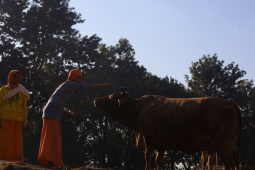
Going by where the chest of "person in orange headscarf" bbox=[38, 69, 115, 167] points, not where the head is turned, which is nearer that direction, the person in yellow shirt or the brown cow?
the brown cow

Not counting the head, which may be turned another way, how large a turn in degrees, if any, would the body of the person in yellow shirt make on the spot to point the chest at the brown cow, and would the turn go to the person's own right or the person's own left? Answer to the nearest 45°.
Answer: approximately 45° to the person's own left

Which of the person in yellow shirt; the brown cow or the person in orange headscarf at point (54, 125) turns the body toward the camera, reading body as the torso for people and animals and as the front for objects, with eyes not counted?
the person in yellow shirt

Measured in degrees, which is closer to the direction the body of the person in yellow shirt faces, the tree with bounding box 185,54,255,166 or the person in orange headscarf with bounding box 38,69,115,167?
the person in orange headscarf

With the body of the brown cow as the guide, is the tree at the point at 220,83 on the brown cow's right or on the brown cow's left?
on the brown cow's right

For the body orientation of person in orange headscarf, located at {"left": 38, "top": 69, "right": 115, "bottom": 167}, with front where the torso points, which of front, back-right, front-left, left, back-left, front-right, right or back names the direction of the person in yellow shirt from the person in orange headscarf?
back-left

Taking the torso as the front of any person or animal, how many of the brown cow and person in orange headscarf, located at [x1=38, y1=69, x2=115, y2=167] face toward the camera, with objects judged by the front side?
0

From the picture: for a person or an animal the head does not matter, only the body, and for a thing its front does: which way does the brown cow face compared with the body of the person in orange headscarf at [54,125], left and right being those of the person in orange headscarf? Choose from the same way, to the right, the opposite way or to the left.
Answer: the opposite way

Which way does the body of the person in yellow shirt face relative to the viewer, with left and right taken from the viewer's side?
facing the viewer

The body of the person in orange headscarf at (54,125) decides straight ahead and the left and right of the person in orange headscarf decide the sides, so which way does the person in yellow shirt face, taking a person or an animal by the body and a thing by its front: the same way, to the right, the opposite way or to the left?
to the right

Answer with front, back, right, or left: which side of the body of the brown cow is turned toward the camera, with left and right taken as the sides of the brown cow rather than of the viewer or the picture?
left

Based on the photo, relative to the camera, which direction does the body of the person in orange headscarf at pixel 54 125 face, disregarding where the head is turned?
to the viewer's right

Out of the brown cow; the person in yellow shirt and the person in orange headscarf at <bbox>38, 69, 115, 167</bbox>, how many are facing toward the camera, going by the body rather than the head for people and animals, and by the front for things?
1
